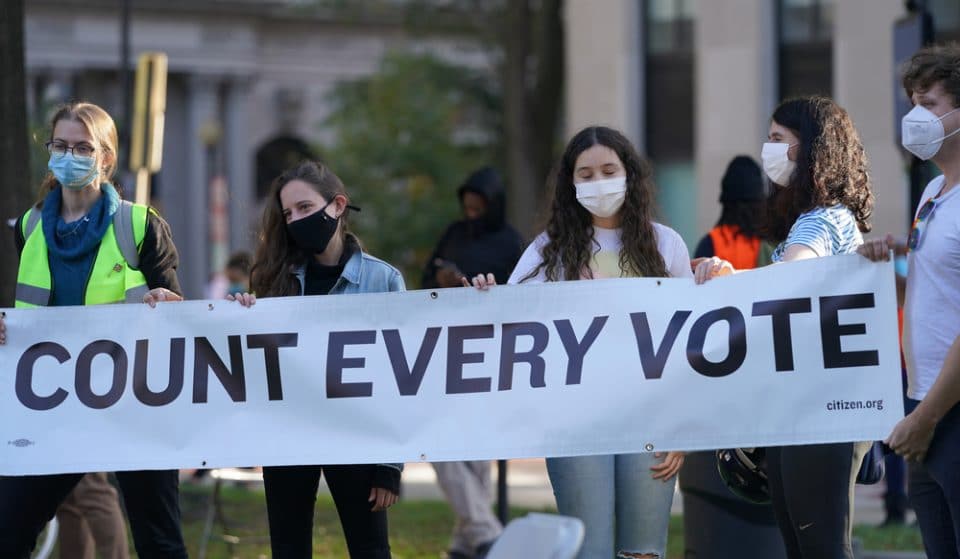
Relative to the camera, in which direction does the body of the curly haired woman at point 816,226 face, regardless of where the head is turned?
to the viewer's left

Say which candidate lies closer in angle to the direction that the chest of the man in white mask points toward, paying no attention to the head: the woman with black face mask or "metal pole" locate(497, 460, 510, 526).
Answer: the woman with black face mask

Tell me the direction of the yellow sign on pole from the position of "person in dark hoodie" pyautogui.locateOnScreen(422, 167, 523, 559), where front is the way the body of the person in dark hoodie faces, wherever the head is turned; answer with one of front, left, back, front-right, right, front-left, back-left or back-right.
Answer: right

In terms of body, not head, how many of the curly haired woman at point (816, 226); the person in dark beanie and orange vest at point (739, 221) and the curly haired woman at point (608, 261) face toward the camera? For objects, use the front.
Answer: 1

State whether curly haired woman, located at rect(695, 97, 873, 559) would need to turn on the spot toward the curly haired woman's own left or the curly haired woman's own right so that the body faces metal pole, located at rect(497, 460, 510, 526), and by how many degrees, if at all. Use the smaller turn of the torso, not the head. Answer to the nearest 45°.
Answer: approximately 45° to the curly haired woman's own right

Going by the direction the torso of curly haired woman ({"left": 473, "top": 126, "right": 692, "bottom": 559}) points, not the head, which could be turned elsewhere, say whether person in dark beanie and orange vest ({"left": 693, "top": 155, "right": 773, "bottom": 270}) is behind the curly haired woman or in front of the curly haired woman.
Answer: behind

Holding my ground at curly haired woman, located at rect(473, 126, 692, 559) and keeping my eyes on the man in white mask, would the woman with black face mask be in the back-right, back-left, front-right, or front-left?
back-right

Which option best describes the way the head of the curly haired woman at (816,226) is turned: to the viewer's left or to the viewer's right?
to the viewer's left

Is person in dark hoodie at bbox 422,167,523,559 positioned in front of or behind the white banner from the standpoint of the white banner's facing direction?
behind

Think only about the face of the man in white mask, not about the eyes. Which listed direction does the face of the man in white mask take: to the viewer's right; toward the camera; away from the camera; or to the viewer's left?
to the viewer's left

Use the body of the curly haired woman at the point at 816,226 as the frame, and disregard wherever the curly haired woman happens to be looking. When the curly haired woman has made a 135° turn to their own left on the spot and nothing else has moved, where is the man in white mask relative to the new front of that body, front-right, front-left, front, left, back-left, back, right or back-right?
front

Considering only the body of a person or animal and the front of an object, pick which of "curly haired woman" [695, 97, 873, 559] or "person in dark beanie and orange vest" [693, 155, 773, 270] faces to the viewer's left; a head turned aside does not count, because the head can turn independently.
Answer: the curly haired woman
